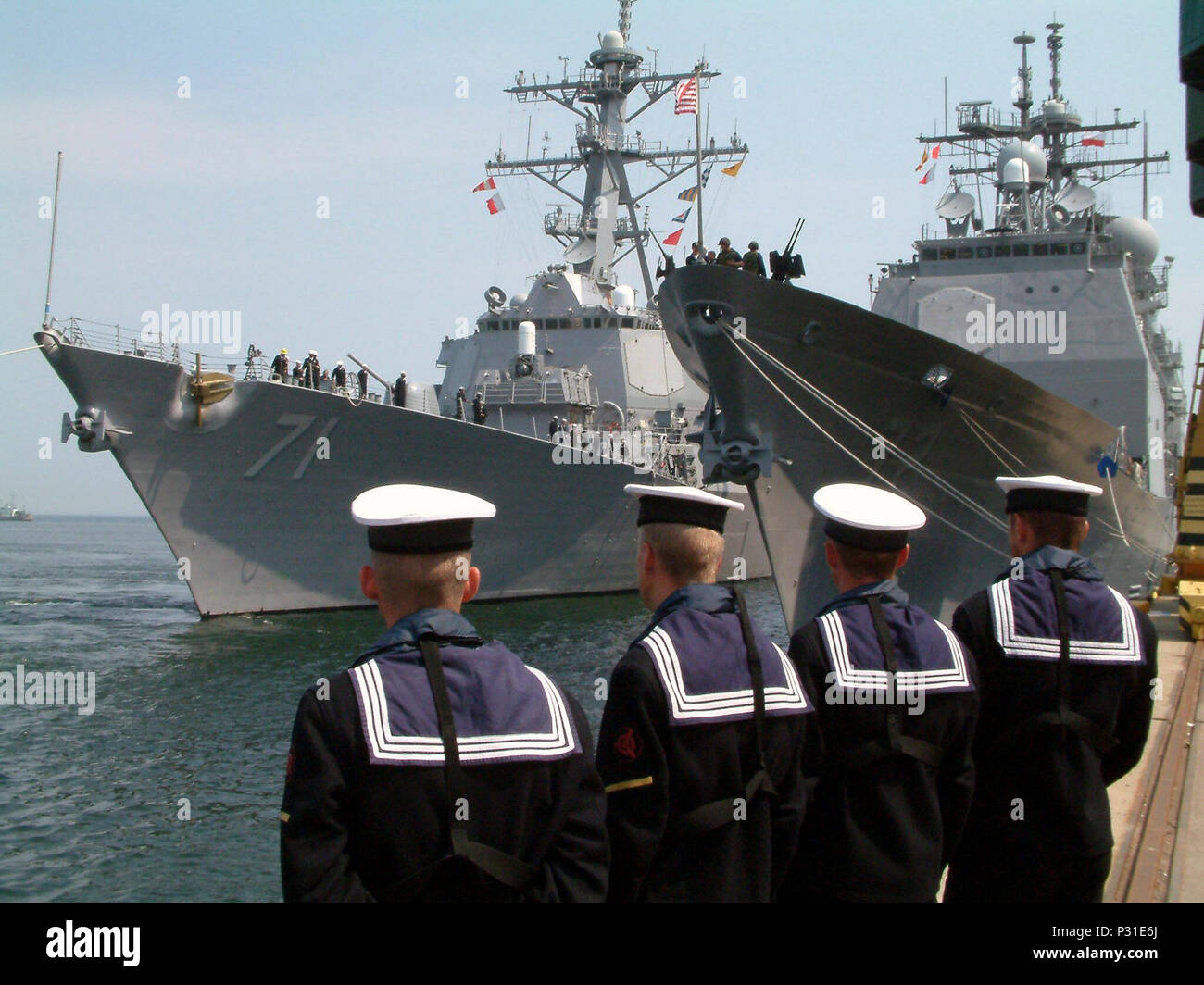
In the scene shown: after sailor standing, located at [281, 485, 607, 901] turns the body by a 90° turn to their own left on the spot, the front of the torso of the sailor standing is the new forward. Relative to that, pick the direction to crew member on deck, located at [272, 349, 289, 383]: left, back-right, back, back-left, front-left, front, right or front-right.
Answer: right

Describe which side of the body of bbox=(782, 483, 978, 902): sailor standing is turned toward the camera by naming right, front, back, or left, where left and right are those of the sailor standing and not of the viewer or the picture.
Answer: back

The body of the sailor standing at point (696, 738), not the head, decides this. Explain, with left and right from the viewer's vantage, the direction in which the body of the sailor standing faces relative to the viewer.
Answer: facing away from the viewer and to the left of the viewer

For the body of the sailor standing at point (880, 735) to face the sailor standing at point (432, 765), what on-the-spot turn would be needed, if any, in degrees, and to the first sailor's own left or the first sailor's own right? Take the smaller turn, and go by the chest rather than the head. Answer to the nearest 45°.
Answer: approximately 135° to the first sailor's own left

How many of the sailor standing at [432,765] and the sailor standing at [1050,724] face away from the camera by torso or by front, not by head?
2

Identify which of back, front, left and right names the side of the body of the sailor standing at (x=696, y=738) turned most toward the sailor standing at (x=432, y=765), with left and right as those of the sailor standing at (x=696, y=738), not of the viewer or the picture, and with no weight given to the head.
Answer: left

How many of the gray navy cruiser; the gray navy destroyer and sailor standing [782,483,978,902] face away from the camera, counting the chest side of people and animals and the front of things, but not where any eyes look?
1

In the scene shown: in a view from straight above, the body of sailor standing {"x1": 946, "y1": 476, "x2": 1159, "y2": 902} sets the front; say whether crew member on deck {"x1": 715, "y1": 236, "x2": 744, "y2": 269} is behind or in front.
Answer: in front

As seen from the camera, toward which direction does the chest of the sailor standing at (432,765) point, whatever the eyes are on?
away from the camera

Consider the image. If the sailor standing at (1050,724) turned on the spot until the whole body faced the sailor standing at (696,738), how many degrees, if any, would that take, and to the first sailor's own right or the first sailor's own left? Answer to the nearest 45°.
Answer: approximately 135° to the first sailor's own left

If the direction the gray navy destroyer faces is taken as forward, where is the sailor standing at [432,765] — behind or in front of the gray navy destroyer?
in front

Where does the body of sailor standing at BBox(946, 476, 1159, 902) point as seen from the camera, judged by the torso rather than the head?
away from the camera

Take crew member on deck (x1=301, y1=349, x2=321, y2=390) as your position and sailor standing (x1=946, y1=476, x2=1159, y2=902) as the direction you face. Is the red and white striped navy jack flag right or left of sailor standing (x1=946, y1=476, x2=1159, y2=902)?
left

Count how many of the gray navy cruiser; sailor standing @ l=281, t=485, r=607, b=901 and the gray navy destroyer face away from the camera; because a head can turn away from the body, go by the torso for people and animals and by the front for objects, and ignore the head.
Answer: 1
